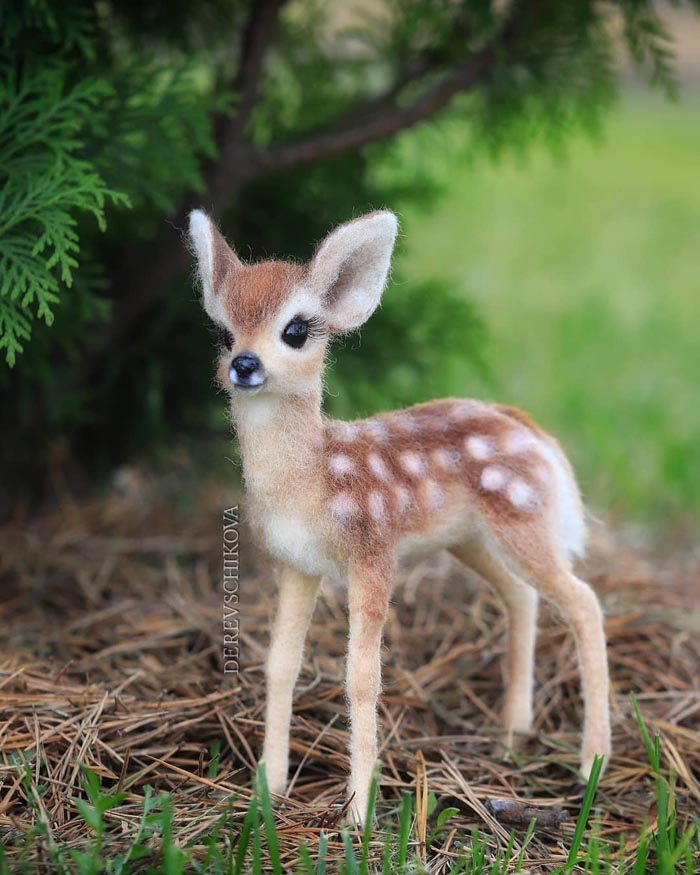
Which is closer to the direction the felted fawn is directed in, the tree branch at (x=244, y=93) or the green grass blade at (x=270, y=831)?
the green grass blade

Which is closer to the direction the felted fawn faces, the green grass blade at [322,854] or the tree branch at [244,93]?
the green grass blade

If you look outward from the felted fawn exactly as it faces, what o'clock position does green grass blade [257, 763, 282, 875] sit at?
The green grass blade is roughly at 11 o'clock from the felted fawn.

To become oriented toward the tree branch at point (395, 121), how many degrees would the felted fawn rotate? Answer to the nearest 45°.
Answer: approximately 135° to its right

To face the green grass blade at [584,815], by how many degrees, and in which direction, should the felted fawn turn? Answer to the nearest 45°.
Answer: approximately 90° to its left

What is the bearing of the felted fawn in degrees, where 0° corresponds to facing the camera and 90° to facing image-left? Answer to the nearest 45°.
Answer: approximately 45°

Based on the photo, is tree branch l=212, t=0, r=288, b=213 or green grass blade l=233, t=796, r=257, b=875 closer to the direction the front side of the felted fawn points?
the green grass blade

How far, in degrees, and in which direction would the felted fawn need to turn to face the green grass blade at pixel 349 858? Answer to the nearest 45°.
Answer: approximately 45° to its left

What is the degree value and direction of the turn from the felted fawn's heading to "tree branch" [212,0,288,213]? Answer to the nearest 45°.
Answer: approximately 135° to its right
